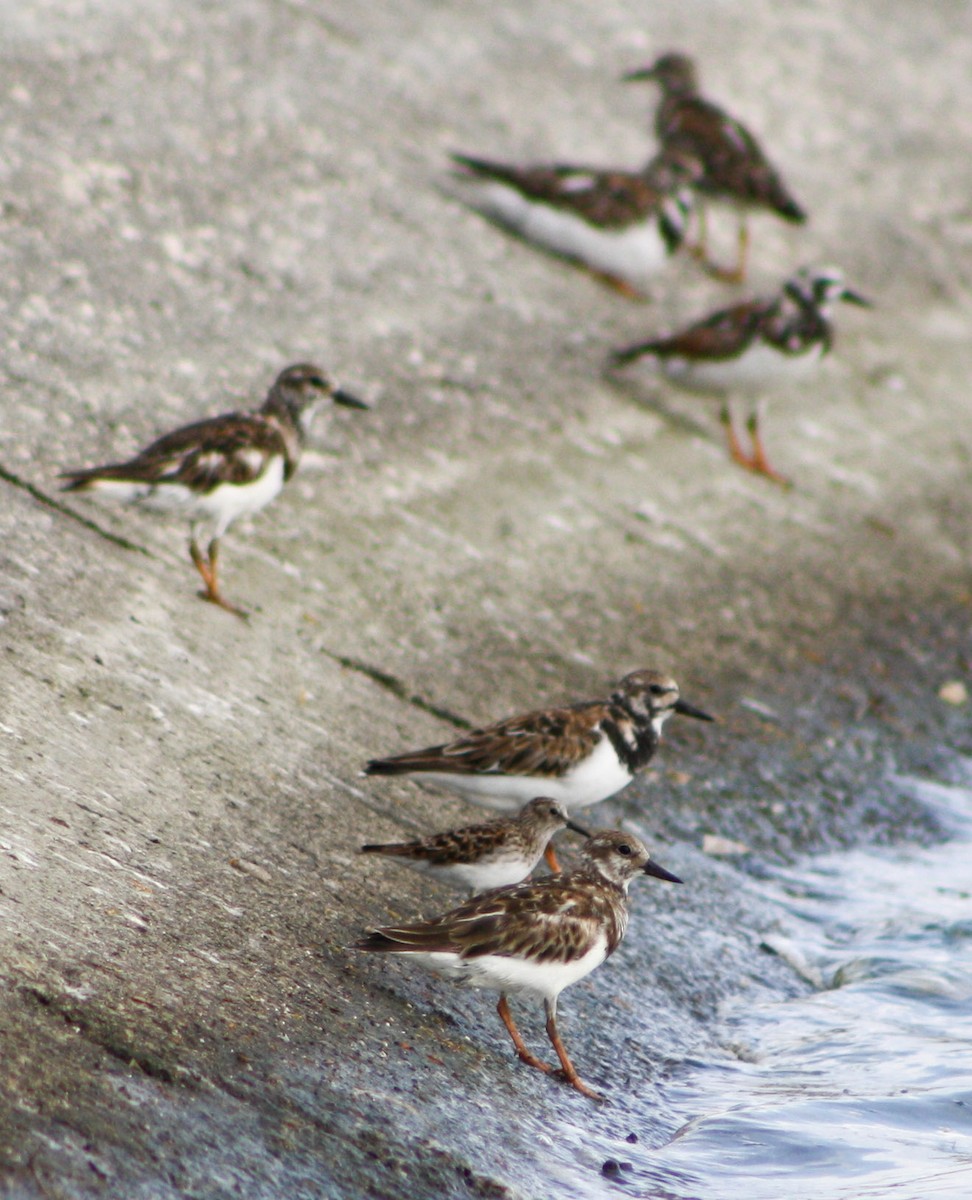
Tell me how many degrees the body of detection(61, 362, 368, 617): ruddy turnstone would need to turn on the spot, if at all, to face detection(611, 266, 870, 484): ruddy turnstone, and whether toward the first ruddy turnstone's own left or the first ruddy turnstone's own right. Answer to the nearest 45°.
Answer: approximately 45° to the first ruddy turnstone's own left

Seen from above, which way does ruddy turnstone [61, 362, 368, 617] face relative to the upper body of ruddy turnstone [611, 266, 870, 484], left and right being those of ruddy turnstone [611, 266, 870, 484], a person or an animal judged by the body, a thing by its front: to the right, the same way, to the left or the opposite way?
the same way

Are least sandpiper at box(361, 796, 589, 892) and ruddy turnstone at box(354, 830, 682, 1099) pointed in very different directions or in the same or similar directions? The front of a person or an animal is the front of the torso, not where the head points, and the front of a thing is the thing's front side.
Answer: same or similar directions

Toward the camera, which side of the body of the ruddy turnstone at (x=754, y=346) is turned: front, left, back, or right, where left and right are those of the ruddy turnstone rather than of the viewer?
right

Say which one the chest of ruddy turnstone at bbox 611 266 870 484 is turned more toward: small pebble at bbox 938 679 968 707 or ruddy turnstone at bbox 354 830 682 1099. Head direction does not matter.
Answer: the small pebble

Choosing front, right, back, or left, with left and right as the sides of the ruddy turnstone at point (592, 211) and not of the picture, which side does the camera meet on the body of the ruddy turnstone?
right

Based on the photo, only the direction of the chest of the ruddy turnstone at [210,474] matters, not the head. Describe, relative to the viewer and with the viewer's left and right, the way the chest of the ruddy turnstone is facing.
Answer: facing to the right of the viewer

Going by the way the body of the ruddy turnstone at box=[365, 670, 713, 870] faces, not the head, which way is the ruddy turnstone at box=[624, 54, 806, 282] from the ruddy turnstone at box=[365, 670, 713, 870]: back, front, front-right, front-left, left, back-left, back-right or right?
left

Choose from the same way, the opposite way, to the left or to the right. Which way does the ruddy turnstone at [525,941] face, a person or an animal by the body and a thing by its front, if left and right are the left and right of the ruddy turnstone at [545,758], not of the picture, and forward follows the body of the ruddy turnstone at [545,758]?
the same way

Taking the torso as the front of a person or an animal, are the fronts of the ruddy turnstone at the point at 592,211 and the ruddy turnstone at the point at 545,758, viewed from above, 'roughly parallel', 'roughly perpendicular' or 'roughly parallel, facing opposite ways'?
roughly parallel

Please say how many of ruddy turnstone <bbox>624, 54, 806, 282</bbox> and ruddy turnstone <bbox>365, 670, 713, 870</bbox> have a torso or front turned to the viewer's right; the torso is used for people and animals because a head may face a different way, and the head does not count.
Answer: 1

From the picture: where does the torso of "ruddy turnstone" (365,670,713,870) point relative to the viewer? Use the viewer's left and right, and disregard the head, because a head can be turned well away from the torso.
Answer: facing to the right of the viewer

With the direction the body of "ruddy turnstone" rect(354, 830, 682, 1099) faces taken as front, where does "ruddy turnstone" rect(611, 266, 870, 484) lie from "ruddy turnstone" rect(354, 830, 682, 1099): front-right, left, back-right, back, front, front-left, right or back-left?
left
